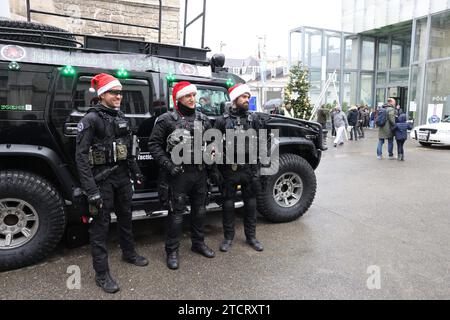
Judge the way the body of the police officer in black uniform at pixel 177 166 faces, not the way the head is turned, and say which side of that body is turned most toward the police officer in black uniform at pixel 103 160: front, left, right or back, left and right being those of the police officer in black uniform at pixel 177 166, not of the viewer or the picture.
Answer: right

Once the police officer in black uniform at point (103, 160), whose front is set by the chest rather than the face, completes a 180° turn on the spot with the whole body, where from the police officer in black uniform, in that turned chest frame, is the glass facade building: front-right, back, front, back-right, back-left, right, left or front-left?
right

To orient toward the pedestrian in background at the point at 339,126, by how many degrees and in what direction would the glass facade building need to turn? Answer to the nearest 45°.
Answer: approximately 45° to its left

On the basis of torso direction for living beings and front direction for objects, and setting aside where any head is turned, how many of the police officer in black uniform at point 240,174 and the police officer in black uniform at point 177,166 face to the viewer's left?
0

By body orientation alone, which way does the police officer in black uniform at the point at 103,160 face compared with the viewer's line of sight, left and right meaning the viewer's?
facing the viewer and to the right of the viewer

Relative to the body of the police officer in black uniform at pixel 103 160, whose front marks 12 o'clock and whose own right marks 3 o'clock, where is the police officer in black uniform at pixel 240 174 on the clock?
the police officer in black uniform at pixel 240 174 is roughly at 10 o'clock from the police officer in black uniform at pixel 103 160.

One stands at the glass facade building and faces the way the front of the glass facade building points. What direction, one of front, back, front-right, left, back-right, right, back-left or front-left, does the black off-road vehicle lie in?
front-left

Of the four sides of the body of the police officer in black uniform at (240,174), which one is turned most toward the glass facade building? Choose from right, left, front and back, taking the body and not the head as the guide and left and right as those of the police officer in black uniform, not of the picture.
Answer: back

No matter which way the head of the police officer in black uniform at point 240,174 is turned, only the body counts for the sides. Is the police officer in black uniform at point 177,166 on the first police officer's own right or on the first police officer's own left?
on the first police officer's own right

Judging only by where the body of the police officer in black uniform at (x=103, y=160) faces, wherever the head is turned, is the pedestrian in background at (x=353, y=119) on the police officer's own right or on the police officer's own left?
on the police officer's own left

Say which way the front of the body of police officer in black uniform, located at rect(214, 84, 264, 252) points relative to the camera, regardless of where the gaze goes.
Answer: toward the camera

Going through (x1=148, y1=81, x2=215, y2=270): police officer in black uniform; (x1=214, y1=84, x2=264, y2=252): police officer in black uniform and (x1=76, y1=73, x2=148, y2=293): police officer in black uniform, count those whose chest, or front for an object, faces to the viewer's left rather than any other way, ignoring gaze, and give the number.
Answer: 0

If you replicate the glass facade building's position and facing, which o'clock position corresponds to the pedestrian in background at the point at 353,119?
The pedestrian in background is roughly at 11 o'clock from the glass facade building.

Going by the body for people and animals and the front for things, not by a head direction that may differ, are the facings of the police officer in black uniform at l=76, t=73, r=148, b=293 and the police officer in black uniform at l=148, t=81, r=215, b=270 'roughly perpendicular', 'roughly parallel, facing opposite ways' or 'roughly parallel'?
roughly parallel
